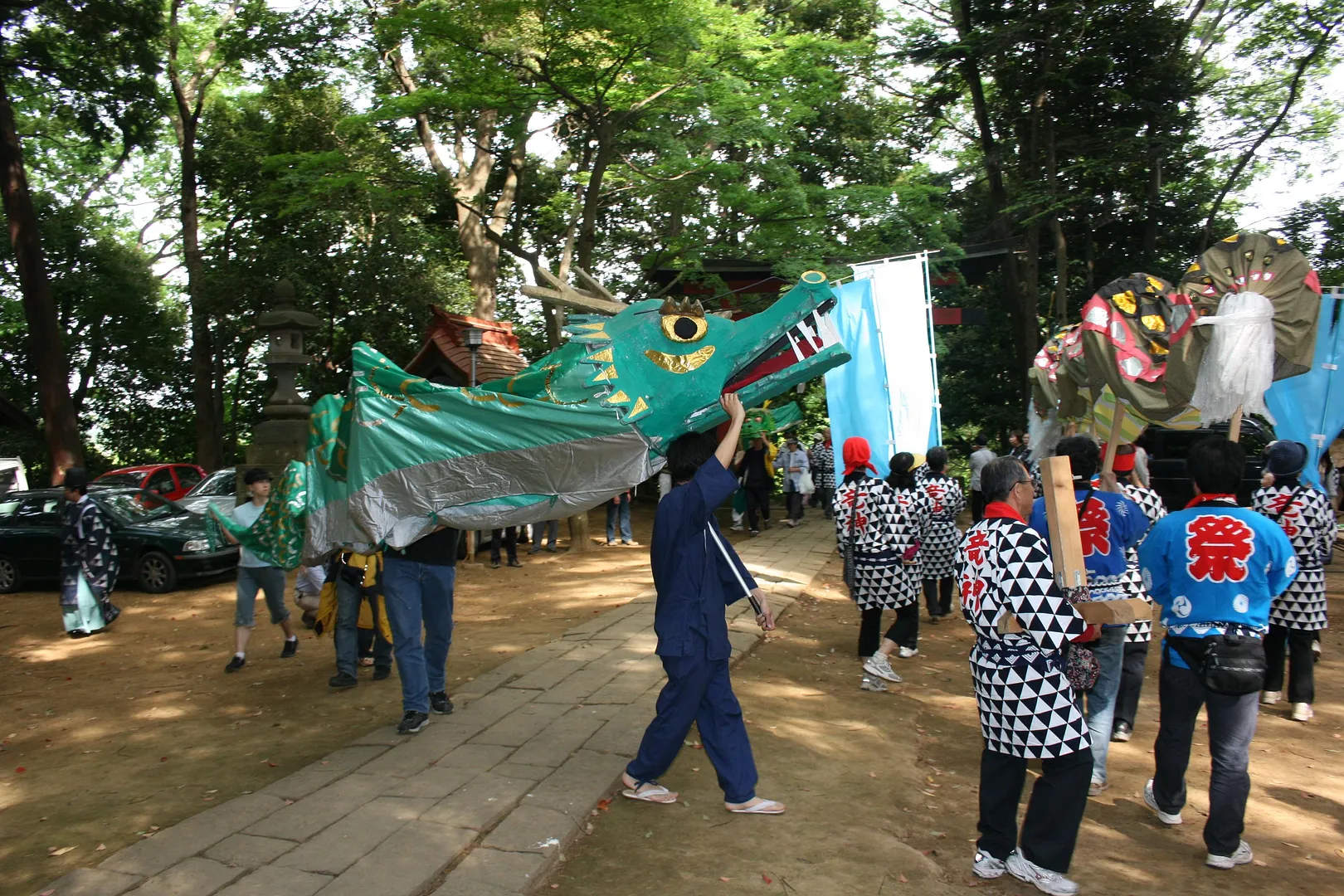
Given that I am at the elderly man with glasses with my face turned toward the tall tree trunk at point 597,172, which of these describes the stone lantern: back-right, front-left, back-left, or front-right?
front-left

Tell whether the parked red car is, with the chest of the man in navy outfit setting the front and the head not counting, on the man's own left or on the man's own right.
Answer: on the man's own left

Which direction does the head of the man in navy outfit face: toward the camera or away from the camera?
away from the camera

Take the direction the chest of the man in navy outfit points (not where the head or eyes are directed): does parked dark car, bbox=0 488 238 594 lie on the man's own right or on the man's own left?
on the man's own left

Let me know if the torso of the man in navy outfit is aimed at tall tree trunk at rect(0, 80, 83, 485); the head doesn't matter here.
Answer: no

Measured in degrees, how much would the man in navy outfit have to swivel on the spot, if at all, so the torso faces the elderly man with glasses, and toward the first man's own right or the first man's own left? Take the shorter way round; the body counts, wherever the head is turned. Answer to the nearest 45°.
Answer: approximately 45° to the first man's own right
